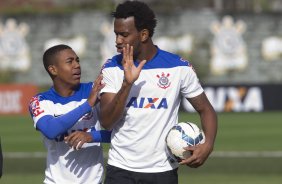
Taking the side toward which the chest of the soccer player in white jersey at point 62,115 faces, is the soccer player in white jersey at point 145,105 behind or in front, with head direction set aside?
in front

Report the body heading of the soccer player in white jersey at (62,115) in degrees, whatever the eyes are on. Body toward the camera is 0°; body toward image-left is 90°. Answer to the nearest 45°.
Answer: approximately 315°
